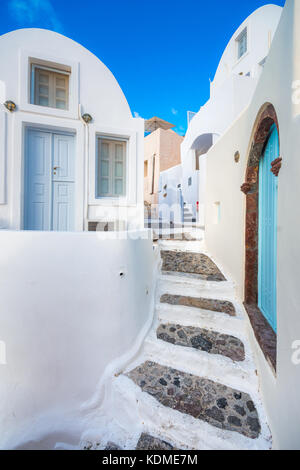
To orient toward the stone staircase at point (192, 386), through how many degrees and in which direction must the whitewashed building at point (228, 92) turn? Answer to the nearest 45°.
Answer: approximately 45° to its left

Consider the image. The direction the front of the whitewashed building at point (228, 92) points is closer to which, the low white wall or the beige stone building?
the low white wall

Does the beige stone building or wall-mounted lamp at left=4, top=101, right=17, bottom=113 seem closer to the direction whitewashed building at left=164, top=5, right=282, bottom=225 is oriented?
the wall-mounted lamp

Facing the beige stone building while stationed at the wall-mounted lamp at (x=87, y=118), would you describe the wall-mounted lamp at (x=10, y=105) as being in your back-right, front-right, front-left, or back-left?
back-left

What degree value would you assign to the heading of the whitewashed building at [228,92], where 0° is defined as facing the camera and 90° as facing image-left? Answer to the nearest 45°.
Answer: approximately 45°

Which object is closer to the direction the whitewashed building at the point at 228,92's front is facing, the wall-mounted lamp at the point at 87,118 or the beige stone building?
the wall-mounted lamp

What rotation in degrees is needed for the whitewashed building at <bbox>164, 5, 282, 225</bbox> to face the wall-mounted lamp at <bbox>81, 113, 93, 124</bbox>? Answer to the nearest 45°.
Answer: approximately 45° to its left
